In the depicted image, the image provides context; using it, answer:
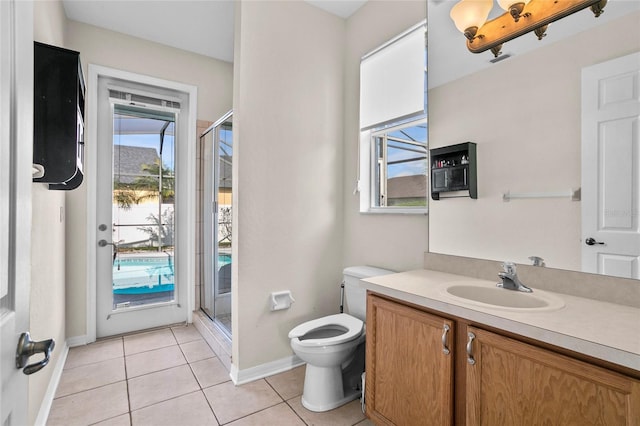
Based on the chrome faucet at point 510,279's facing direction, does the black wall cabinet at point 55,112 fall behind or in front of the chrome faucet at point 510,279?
in front

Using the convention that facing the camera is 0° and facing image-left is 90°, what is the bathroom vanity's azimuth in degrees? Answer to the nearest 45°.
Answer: approximately 45°

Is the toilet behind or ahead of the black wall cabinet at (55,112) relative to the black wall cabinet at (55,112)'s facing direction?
ahead

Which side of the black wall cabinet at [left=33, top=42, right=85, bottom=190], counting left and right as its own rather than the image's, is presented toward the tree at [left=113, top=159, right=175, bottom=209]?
left

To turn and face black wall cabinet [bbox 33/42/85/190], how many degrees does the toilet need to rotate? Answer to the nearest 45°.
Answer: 0° — it already faces it

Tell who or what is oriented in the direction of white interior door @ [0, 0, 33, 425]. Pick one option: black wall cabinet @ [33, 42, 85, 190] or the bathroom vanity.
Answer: the bathroom vanity

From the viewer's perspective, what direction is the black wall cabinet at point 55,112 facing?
to the viewer's right

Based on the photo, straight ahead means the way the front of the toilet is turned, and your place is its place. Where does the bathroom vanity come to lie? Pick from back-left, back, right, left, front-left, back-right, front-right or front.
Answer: left

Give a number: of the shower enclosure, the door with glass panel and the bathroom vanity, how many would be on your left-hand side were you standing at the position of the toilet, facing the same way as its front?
1

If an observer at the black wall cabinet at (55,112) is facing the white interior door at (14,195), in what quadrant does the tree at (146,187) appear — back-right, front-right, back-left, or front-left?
back-left
